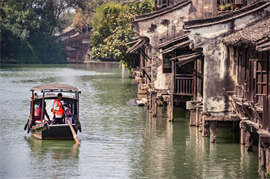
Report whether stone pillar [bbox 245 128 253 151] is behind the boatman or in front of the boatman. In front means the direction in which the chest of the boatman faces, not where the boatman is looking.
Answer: in front

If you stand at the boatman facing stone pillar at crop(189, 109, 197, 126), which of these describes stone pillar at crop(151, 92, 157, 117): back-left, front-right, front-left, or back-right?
front-left
